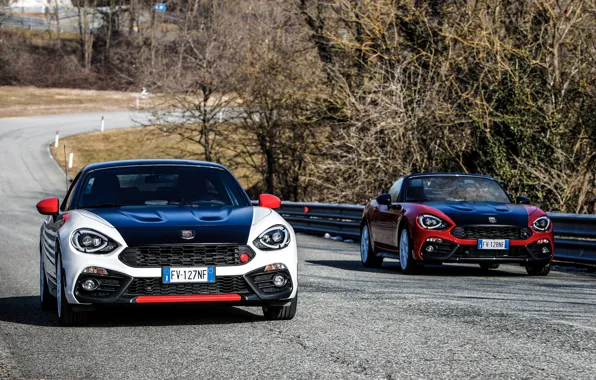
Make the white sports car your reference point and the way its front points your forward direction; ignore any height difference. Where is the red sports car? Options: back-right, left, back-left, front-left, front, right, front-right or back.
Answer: back-left

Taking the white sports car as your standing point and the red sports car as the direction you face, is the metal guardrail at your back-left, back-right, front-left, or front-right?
front-left

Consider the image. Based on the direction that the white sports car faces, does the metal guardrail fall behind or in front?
behind

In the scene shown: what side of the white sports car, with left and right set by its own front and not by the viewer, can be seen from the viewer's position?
front
